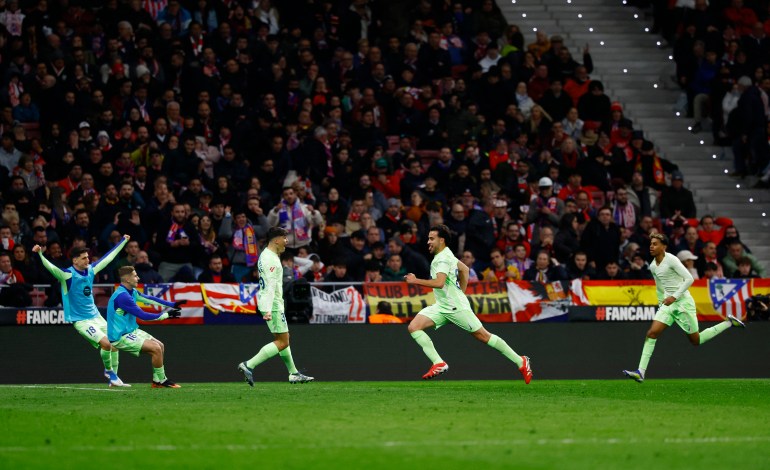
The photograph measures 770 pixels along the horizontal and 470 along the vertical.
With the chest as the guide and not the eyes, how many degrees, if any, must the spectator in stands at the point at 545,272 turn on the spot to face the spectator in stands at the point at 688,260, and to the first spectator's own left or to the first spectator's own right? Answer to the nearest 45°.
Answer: approximately 135° to the first spectator's own left

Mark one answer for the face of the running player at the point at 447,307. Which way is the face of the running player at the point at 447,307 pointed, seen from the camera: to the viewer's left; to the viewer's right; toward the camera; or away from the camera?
to the viewer's left

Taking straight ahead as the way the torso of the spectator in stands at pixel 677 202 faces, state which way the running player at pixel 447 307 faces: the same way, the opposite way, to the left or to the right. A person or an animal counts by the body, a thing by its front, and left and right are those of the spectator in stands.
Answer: to the right

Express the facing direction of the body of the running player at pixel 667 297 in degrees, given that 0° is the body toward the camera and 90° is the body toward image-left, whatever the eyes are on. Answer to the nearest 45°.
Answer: approximately 45°

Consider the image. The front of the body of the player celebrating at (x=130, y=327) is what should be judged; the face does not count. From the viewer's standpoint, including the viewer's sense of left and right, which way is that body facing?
facing to the right of the viewer

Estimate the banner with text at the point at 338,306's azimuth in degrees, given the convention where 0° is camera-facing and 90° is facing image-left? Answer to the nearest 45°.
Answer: approximately 0°

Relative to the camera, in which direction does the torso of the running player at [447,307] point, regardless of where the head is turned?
to the viewer's left

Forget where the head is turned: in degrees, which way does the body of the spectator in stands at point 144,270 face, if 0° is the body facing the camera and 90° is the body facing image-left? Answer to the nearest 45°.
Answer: approximately 0°

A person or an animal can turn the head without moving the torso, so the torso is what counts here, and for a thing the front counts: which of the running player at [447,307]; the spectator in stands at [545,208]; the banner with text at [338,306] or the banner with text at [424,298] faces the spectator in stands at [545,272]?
the spectator in stands at [545,208]
